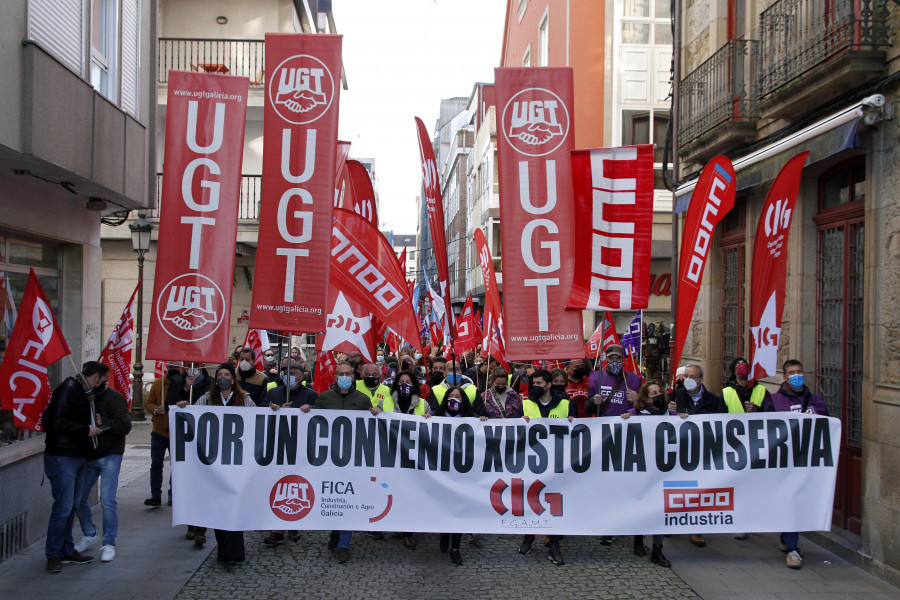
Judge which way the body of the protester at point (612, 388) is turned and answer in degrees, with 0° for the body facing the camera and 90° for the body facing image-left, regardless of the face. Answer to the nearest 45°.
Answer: approximately 0°

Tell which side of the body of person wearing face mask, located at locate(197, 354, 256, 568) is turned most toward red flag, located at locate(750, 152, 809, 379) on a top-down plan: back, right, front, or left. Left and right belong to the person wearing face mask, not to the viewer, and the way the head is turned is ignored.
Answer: left

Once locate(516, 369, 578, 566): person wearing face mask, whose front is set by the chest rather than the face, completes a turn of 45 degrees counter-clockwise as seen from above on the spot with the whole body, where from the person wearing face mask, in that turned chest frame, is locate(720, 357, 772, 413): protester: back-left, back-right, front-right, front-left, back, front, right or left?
front-left

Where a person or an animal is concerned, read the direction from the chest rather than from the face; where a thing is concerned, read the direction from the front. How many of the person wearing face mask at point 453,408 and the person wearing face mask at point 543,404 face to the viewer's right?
0

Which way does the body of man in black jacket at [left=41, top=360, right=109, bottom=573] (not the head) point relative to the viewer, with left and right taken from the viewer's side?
facing to the right of the viewer

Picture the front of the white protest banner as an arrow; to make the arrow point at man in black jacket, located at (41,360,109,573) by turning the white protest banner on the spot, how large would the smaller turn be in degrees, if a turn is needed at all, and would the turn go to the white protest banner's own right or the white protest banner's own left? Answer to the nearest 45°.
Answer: approximately 90° to the white protest banner's own right

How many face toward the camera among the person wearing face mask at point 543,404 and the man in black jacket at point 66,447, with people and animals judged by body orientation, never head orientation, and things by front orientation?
1
